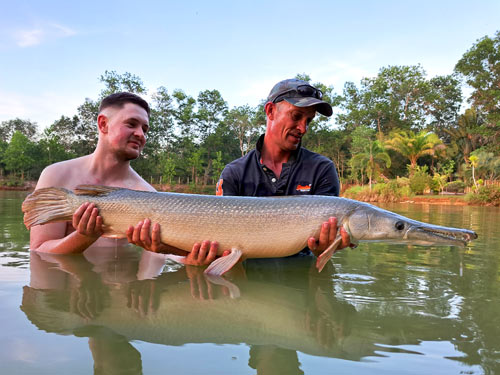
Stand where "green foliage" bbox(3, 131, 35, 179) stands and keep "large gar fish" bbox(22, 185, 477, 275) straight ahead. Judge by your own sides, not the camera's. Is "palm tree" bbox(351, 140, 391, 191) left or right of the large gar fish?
left

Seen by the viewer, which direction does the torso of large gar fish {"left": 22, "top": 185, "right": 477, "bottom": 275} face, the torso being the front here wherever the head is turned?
to the viewer's right

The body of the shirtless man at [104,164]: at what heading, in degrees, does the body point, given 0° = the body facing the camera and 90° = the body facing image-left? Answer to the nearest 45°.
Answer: approximately 315°

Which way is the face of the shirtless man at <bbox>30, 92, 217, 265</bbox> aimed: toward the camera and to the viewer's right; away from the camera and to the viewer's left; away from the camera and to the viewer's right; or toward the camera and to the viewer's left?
toward the camera and to the viewer's right

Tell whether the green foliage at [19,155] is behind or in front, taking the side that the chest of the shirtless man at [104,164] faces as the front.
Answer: behind

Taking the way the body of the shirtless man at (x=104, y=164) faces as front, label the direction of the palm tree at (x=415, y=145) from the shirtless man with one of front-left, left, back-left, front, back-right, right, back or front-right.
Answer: left

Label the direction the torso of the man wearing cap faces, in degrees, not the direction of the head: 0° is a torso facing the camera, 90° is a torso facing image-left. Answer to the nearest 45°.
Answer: approximately 0°

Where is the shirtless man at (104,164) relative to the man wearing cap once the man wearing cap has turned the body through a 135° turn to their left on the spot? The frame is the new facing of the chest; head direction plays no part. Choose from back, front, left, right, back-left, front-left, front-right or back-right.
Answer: back-left

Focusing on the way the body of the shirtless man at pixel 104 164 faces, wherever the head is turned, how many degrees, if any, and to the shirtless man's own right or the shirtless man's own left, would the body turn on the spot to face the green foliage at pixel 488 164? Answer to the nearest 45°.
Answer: approximately 90° to the shirtless man's own left
